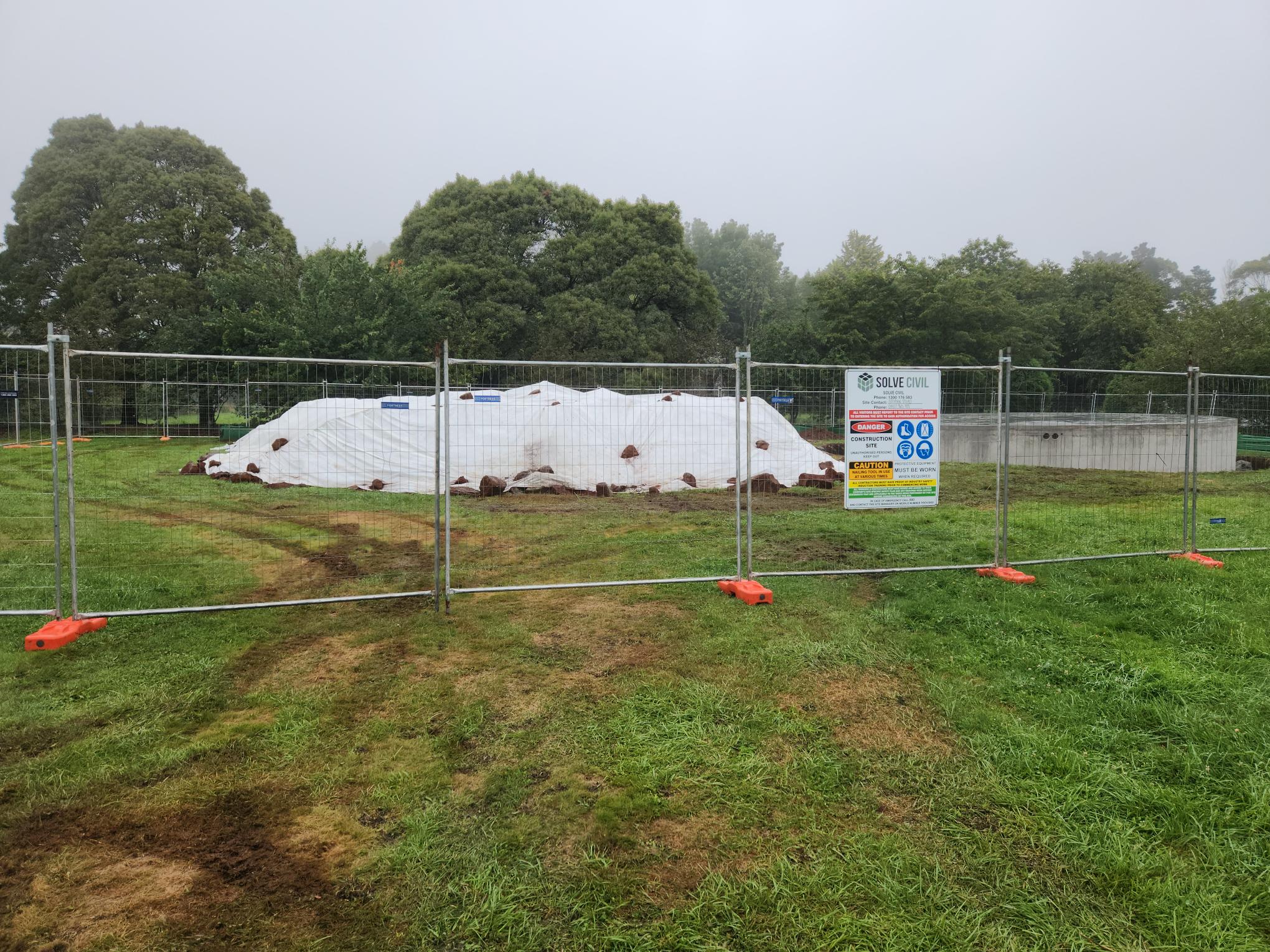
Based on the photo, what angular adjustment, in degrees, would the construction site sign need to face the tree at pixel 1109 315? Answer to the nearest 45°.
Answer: approximately 180°

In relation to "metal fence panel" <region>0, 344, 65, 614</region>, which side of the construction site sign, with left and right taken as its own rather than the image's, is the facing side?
right

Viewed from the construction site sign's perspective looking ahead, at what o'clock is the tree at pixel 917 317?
The tree is roughly at 6 o'clock from the construction site sign.

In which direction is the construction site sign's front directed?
toward the camera

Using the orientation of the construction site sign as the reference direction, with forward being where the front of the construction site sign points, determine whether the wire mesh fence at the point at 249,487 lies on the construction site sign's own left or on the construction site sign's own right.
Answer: on the construction site sign's own right

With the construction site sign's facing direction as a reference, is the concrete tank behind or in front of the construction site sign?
behind

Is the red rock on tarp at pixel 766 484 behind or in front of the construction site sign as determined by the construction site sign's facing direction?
behind

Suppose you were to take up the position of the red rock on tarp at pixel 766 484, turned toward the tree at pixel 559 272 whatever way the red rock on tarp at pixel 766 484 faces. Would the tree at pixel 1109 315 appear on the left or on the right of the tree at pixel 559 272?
right

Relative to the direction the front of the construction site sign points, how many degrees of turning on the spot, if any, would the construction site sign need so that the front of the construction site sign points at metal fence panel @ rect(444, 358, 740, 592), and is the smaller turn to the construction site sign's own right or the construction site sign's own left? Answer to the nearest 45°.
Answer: approximately 135° to the construction site sign's own right

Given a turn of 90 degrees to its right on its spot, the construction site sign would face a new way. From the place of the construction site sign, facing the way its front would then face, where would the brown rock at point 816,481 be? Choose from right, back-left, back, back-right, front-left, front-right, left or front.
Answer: right
